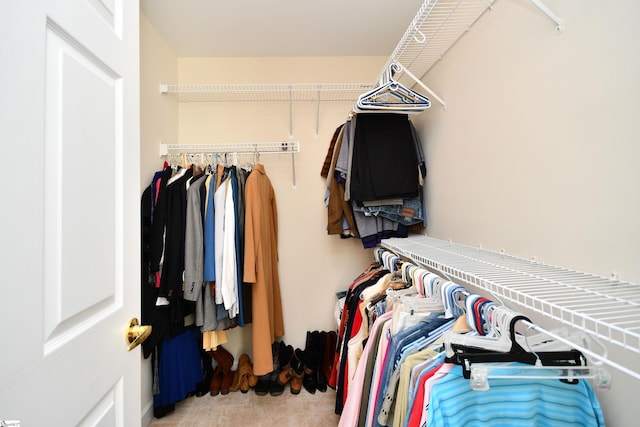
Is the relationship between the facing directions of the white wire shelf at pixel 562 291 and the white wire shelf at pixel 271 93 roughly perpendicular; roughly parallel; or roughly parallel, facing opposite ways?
roughly perpendicular

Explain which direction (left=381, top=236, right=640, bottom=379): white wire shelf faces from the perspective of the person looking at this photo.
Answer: facing the viewer and to the left of the viewer

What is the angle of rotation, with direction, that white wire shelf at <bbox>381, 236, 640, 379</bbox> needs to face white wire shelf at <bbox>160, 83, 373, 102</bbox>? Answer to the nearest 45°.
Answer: approximately 45° to its right

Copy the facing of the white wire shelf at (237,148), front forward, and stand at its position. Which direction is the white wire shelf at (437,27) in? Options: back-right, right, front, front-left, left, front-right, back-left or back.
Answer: front-left

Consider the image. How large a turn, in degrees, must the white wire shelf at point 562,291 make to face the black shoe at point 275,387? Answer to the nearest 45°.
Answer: approximately 45° to its right

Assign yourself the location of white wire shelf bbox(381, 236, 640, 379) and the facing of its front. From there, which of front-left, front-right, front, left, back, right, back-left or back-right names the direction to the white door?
front

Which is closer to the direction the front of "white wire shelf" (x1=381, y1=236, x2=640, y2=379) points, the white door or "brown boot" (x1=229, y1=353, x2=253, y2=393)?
the white door

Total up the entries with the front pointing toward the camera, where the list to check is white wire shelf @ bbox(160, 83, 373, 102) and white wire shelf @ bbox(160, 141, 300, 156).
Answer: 2

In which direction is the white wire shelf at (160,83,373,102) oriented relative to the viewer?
toward the camera

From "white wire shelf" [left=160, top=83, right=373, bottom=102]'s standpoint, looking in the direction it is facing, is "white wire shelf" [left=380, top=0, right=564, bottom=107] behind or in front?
in front

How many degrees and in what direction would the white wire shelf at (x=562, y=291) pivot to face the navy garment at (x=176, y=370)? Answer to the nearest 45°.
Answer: approximately 45° to its right

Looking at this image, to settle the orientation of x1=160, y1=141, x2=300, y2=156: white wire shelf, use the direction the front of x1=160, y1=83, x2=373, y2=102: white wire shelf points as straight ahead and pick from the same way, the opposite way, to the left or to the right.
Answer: the same way

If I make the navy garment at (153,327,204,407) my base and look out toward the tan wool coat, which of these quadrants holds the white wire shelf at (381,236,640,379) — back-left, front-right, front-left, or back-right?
front-right

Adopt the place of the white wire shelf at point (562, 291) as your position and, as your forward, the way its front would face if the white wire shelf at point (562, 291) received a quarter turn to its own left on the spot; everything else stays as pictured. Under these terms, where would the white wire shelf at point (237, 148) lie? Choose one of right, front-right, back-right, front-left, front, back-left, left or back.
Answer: back-right

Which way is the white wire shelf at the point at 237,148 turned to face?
toward the camera
